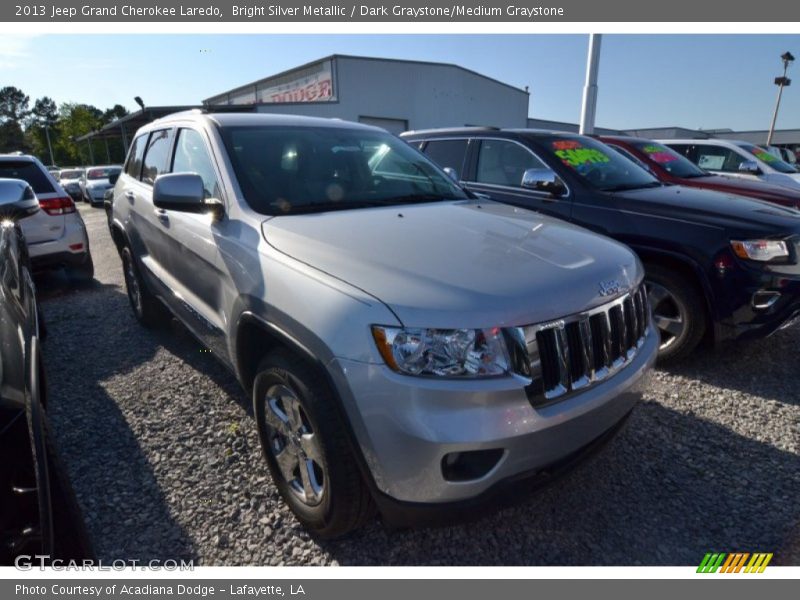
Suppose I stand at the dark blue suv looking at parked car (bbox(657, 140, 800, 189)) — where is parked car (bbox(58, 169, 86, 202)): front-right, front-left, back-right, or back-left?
front-left

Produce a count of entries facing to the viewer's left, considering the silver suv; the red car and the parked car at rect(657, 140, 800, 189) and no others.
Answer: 0

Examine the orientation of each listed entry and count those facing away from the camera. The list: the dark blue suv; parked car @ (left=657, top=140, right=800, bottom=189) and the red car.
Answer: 0

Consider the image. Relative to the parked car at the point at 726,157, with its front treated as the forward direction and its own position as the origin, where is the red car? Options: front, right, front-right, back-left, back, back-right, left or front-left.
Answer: front-right

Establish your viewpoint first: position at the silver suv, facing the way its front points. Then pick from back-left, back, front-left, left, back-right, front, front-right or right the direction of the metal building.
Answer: back-left

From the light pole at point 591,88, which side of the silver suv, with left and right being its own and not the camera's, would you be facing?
left

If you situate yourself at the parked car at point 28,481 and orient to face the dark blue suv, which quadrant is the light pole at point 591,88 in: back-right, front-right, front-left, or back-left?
front-left

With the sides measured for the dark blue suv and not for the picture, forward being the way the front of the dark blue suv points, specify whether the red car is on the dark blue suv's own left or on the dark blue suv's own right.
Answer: on the dark blue suv's own left

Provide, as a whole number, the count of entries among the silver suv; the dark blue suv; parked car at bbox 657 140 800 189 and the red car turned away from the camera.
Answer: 0

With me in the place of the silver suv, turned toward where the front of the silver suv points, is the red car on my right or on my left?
on my left

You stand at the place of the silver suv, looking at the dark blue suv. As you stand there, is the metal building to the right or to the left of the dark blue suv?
left

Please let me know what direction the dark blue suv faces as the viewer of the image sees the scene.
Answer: facing the viewer and to the right of the viewer

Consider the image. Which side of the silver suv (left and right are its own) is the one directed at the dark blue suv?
left

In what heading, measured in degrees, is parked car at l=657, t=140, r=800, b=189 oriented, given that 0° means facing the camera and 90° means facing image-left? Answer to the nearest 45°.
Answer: approximately 315°
